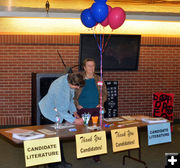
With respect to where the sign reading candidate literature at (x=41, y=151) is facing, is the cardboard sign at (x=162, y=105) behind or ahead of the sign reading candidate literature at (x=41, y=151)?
behind

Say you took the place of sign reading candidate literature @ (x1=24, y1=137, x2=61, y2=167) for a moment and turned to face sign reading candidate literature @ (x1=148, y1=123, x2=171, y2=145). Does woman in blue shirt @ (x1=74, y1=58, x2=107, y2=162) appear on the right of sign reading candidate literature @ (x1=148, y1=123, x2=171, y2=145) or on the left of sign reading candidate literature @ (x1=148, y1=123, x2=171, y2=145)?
left

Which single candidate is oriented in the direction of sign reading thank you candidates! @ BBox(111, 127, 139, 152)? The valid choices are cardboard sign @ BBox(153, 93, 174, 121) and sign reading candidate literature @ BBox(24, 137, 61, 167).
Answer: the cardboard sign

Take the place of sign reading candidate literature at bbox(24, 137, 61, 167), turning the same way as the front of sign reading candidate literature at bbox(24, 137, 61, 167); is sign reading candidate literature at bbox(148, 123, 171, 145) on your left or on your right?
on your left

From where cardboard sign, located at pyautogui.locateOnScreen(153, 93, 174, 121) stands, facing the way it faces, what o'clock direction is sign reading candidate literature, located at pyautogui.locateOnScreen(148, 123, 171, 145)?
The sign reading candidate literature is roughly at 12 o'clock from the cardboard sign.

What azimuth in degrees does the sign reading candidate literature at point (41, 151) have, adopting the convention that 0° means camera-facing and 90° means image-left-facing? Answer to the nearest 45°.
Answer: approximately 0°

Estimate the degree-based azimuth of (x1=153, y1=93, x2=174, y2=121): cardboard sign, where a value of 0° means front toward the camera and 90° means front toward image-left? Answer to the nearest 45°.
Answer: approximately 0°

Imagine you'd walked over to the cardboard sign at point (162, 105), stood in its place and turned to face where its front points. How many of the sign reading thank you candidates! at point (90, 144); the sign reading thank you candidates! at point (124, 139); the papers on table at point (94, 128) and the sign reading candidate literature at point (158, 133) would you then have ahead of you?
4
